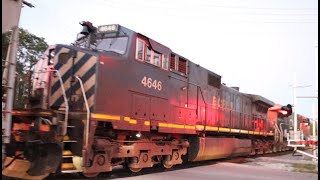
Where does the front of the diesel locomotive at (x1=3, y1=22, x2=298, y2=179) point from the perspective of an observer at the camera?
facing the viewer and to the left of the viewer

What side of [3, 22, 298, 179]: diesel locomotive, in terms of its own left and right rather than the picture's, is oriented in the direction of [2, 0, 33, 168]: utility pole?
front
